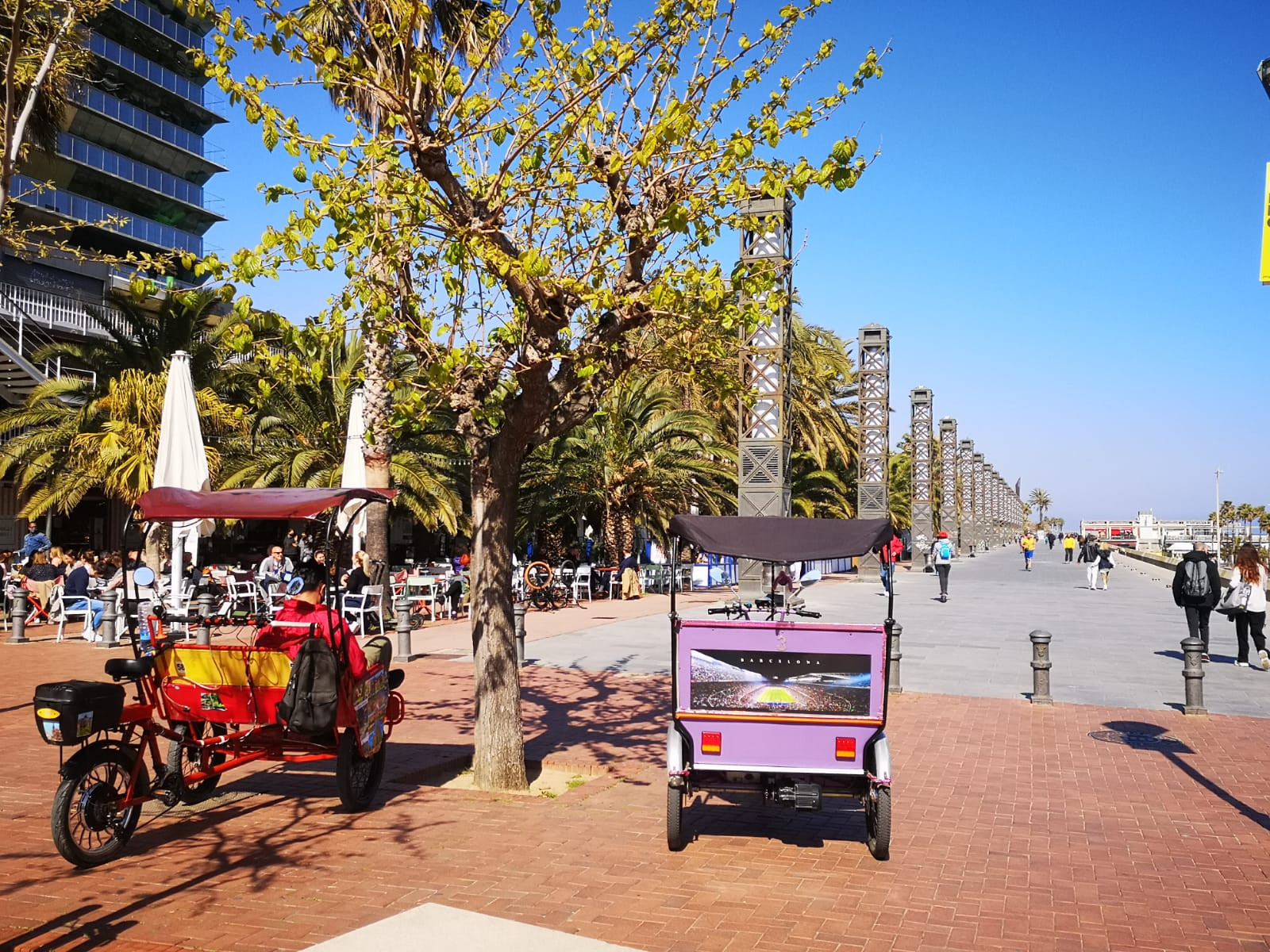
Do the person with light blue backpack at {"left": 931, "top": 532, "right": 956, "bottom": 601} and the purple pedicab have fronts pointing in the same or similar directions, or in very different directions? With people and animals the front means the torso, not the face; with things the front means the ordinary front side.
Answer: same or similar directions

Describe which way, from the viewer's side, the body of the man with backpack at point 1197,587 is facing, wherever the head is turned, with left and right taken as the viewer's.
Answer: facing away from the viewer

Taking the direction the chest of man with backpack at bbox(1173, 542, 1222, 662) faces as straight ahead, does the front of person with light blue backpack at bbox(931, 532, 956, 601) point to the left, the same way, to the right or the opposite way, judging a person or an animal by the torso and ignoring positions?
the same way

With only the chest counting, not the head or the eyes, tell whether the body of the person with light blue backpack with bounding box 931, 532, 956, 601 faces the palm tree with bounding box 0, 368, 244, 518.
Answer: no

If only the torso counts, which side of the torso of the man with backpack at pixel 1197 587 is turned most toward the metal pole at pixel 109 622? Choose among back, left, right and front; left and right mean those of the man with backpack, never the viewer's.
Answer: left

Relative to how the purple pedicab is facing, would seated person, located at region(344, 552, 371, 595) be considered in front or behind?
in front

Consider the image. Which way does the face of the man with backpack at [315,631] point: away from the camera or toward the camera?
away from the camera

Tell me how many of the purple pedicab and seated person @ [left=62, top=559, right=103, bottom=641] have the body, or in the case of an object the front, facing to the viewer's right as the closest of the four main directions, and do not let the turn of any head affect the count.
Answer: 1

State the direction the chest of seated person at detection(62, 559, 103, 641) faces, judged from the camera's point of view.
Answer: to the viewer's right

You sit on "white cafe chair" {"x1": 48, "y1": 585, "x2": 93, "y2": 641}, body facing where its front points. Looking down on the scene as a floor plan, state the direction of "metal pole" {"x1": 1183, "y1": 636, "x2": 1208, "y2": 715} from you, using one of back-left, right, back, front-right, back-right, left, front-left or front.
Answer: front-right

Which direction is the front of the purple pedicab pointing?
away from the camera

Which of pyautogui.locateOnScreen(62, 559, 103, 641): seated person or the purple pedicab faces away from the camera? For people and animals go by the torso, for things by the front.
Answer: the purple pedicab

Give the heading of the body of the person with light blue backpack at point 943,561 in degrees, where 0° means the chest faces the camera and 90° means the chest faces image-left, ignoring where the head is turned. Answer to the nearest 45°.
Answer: approximately 180°
